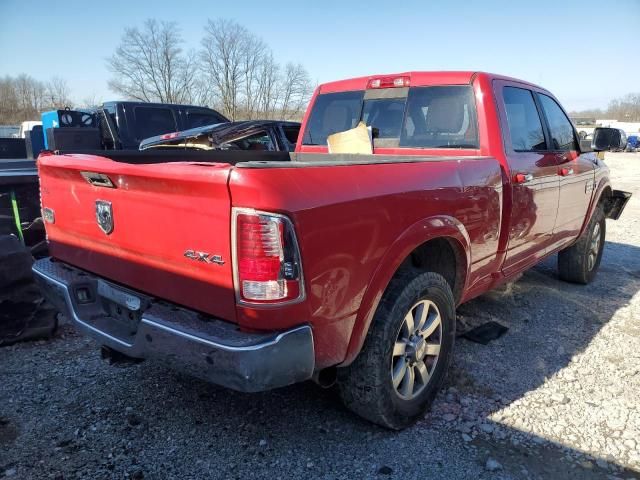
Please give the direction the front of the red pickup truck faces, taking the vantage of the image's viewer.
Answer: facing away from the viewer and to the right of the viewer

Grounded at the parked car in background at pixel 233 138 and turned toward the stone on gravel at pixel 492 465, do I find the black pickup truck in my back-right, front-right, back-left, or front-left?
back-right

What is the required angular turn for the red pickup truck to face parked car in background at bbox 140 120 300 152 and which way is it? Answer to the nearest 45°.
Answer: approximately 45° to its left

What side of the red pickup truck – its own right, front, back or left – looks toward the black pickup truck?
left
